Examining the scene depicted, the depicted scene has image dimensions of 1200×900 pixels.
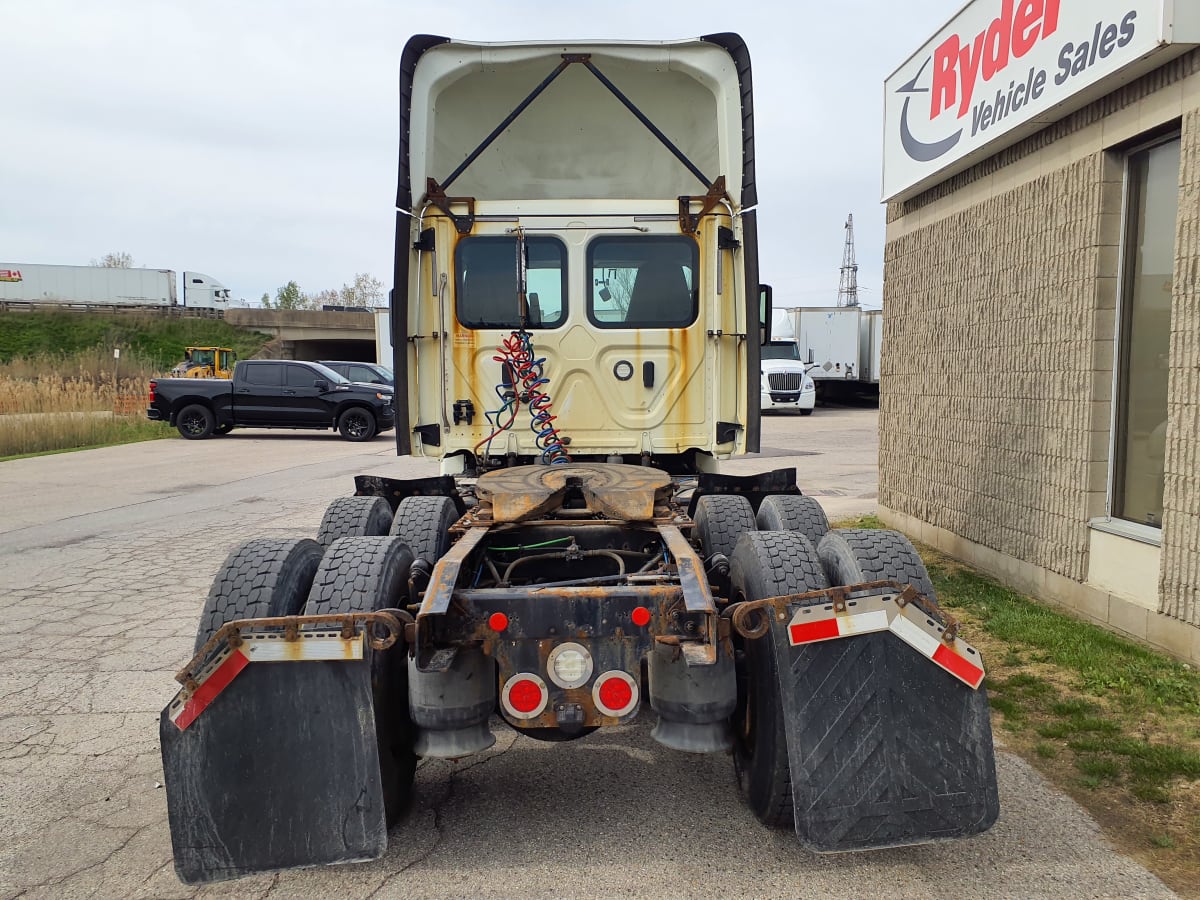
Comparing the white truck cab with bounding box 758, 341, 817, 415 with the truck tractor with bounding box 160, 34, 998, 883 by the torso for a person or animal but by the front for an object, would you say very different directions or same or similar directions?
very different directions

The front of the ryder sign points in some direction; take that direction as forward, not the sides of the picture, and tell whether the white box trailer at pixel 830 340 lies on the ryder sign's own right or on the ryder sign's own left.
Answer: on the ryder sign's own right

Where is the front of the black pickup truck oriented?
to the viewer's right

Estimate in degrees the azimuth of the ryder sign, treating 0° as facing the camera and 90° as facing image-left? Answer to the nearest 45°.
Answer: approximately 45°

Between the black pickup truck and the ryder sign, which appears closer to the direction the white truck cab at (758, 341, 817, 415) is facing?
the ryder sign

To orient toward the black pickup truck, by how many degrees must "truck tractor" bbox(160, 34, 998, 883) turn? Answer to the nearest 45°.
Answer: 0° — it already faces it

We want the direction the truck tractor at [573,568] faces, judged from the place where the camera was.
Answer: facing away from the viewer

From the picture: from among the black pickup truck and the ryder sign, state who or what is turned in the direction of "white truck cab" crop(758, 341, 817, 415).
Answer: the black pickup truck

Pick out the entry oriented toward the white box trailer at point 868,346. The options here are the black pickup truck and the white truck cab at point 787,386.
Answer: the black pickup truck

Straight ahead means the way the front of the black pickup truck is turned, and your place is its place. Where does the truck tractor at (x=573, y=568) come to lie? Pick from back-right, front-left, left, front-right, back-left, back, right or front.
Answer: right

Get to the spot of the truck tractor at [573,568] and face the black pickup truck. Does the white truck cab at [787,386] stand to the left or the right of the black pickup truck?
right

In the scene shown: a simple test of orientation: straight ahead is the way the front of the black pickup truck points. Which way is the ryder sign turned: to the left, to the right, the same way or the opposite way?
the opposite way

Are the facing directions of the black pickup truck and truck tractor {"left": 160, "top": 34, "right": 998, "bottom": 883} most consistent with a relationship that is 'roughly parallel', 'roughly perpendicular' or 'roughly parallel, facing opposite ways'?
roughly perpendicular
